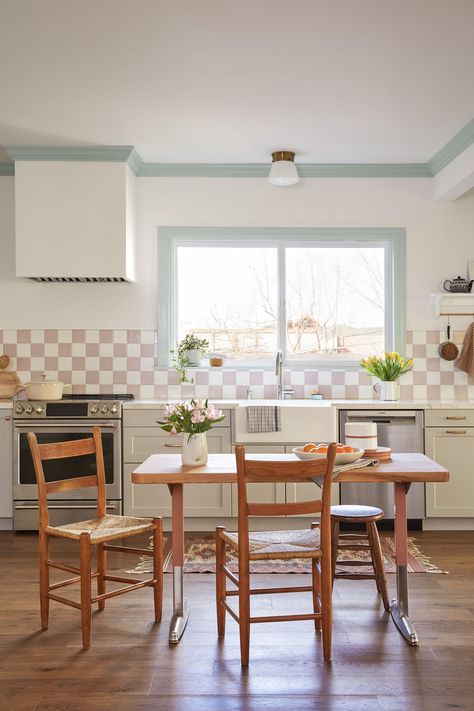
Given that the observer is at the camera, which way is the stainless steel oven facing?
facing the viewer

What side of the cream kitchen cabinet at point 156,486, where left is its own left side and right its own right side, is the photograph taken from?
front

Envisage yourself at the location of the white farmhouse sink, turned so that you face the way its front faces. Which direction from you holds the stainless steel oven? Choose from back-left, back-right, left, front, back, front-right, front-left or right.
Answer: right

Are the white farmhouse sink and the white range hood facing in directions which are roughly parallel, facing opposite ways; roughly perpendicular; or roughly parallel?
roughly parallel

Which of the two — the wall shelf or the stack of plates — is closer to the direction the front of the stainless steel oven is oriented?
the stack of plates

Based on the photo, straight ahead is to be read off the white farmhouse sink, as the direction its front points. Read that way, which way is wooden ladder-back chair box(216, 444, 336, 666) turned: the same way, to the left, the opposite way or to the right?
the opposite way

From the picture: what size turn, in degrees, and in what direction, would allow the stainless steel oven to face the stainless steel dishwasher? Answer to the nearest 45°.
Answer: approximately 90° to its left

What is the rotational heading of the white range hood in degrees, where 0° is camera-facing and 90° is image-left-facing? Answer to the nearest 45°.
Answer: approximately 0°

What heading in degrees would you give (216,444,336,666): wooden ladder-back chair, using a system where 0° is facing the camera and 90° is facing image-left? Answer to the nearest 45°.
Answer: approximately 180°

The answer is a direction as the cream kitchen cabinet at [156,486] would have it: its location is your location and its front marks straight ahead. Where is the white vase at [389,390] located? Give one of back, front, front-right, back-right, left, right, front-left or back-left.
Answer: left

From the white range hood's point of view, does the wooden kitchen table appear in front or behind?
in front

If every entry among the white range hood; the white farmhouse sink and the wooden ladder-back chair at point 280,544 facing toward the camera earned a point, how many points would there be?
2

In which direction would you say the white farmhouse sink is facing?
toward the camera

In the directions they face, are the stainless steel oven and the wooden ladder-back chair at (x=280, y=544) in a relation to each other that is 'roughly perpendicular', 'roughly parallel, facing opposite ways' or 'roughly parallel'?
roughly parallel, facing opposite ways

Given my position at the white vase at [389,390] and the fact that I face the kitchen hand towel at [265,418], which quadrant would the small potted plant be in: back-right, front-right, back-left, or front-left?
front-right
